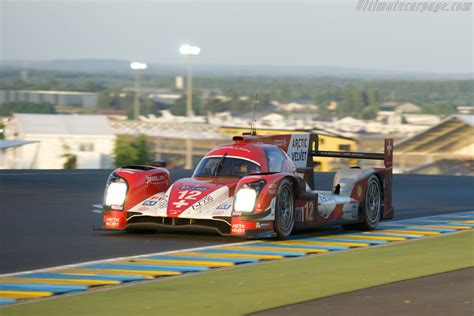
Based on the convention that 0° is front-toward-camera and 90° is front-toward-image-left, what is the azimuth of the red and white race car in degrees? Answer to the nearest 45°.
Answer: approximately 45°

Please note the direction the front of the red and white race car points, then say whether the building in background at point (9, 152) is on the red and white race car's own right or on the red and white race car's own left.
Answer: on the red and white race car's own right
